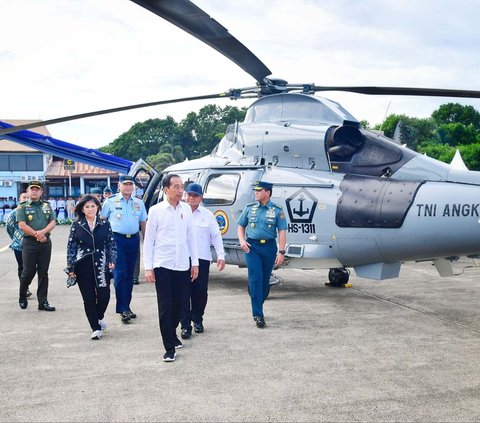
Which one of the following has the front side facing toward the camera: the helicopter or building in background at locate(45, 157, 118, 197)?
the building in background

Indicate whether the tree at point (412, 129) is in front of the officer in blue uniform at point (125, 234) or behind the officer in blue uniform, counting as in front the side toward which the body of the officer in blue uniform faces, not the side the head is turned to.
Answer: behind

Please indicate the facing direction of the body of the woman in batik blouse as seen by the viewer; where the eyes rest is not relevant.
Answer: toward the camera

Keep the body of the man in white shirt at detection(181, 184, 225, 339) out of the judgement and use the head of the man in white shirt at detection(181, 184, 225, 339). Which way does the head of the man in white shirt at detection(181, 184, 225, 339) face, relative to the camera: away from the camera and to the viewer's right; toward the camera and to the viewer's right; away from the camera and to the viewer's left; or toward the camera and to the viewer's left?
toward the camera and to the viewer's left

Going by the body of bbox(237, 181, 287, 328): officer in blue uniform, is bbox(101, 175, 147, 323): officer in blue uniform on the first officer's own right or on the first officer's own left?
on the first officer's own right

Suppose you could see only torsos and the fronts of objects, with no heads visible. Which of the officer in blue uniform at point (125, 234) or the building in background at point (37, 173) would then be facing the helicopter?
the building in background

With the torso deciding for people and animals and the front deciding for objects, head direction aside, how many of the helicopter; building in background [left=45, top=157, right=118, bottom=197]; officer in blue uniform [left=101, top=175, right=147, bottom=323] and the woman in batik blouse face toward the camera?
3

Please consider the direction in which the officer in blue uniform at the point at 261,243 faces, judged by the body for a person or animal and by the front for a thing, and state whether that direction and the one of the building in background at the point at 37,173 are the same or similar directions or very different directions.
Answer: same or similar directions

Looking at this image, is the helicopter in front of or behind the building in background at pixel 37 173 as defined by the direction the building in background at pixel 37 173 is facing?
in front

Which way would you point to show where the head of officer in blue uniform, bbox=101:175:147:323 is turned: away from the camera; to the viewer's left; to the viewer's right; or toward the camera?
toward the camera

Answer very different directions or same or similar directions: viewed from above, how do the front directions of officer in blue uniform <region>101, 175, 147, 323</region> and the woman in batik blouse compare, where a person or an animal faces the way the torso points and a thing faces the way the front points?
same or similar directions

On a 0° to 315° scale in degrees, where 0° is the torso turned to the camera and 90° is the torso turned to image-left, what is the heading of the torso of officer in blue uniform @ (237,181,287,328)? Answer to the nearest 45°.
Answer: approximately 0°

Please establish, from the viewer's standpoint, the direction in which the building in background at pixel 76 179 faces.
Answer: facing the viewer

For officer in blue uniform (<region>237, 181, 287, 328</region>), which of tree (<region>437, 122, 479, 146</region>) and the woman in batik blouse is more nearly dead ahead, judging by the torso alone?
the woman in batik blouse

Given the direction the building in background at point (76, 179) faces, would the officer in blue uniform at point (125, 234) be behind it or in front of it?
in front

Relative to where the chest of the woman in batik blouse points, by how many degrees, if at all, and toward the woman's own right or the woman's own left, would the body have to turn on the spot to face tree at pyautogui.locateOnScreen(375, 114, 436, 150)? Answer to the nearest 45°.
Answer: approximately 135° to the woman's own left

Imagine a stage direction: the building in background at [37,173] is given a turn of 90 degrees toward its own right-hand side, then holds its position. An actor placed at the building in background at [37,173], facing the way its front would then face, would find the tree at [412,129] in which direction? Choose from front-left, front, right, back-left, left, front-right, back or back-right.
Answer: back
